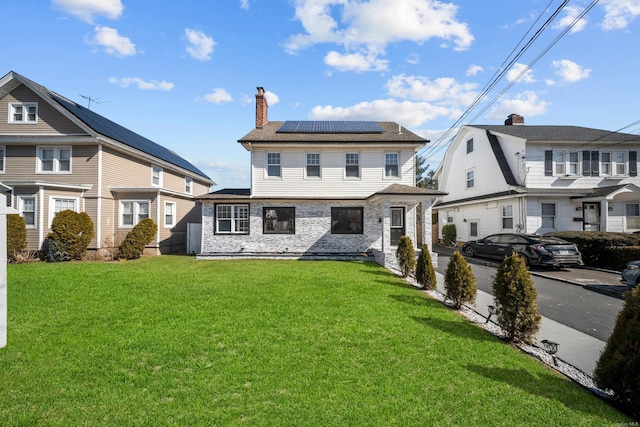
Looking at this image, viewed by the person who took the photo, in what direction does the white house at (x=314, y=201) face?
facing the viewer

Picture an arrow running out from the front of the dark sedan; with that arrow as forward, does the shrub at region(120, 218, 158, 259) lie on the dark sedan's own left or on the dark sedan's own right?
on the dark sedan's own left

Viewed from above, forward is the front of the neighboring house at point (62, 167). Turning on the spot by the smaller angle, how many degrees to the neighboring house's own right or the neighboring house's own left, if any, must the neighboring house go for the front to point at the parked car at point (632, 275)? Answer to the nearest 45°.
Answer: approximately 90° to the neighboring house's own left

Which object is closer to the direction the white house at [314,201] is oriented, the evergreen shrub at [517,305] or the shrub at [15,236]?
the evergreen shrub

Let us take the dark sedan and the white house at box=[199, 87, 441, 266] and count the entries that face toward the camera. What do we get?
1

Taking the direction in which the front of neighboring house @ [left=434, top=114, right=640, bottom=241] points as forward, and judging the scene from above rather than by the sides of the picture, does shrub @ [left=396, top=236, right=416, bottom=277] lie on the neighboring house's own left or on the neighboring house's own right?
on the neighboring house's own right

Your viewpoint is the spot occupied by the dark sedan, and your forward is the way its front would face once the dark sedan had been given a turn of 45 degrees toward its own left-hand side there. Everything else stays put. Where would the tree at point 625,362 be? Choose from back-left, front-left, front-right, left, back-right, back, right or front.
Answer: left

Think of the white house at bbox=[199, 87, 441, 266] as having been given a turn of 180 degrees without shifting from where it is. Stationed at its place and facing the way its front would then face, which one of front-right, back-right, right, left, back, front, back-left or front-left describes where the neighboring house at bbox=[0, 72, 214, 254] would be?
left

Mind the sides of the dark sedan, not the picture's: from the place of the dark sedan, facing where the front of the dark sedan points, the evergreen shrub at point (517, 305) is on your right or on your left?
on your left

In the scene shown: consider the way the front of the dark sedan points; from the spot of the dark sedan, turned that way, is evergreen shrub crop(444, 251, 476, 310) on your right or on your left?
on your left

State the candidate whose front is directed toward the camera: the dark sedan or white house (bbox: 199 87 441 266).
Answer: the white house

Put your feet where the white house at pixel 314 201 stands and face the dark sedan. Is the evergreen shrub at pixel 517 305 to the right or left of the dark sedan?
right

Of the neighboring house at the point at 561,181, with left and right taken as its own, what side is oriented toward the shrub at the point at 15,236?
right

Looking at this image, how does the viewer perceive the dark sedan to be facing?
facing away from the viewer and to the left of the viewer
